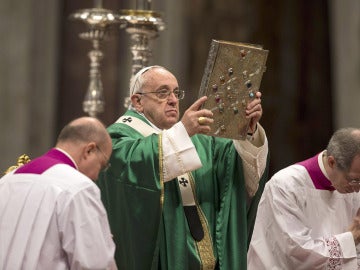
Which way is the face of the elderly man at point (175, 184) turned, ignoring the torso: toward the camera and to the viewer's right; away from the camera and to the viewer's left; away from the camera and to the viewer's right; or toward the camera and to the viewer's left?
toward the camera and to the viewer's right

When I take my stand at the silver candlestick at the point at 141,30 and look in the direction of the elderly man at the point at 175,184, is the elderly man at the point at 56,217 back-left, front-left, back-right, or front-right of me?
front-right

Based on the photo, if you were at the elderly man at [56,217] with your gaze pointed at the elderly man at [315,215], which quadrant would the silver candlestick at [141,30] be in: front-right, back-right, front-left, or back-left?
front-left

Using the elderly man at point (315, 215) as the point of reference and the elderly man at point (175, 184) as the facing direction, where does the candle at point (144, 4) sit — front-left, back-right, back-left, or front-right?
front-right

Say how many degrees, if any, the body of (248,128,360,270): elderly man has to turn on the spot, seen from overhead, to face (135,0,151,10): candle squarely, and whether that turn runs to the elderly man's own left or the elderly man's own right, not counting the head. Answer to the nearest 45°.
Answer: approximately 180°

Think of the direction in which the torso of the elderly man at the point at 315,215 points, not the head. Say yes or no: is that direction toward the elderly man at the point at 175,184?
no

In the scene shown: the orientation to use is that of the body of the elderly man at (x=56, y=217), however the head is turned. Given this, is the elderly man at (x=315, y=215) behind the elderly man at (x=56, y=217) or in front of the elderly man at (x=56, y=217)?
in front

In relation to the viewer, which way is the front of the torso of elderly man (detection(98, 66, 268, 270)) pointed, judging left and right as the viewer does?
facing the viewer and to the right of the viewer

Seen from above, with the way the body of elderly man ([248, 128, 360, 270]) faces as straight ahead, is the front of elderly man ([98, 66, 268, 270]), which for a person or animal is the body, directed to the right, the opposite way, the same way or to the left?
the same way
